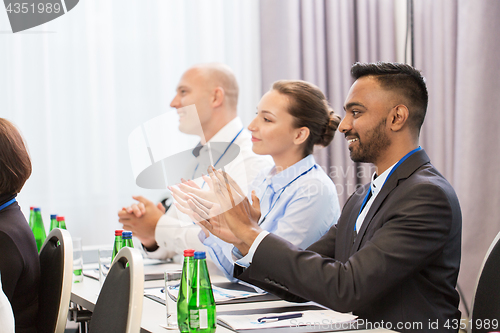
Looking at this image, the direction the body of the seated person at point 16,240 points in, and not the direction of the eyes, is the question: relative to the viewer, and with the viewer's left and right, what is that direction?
facing to the left of the viewer

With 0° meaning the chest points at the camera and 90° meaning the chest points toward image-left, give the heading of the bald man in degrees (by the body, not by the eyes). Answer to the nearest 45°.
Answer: approximately 90°

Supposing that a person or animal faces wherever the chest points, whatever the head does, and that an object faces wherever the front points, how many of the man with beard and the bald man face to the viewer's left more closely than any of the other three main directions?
2

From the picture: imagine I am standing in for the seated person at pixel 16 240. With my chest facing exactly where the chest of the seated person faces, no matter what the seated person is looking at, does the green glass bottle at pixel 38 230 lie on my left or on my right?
on my right

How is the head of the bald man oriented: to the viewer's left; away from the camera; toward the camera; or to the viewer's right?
to the viewer's left

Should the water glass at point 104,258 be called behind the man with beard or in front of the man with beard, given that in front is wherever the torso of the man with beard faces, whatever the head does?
in front

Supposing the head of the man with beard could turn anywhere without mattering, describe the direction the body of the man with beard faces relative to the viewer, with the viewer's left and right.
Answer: facing to the left of the viewer

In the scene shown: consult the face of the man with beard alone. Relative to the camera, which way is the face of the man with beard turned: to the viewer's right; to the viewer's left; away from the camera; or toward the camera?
to the viewer's left

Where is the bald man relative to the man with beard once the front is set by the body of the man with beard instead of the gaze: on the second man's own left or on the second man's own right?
on the second man's own right
